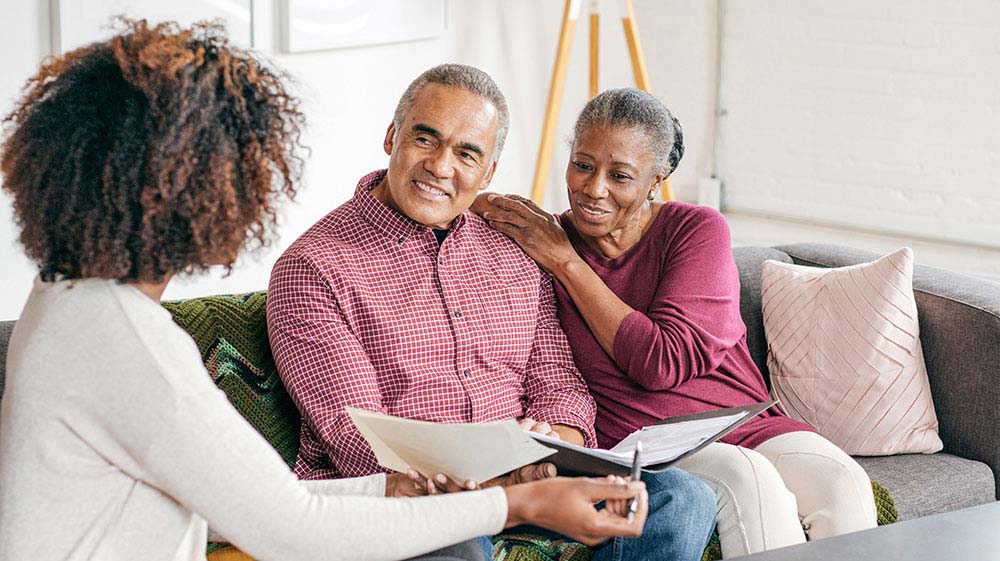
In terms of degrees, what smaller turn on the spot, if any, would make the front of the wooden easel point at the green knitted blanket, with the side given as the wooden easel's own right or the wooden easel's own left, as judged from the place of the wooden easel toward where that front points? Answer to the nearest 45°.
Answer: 0° — it already faces it

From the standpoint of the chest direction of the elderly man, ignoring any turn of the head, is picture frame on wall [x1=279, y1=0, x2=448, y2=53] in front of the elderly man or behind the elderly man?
behind

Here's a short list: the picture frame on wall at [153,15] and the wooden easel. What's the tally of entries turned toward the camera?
2

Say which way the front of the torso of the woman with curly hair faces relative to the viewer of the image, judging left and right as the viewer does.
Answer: facing away from the viewer and to the right of the viewer

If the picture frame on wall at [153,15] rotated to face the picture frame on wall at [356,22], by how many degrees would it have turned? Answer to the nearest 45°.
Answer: approximately 135° to its left

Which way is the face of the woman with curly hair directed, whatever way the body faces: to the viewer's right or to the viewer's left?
to the viewer's right

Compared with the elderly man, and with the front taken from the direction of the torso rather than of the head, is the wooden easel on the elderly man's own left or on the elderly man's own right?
on the elderly man's own left

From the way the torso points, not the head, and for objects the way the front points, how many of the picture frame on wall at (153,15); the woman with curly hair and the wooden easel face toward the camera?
2

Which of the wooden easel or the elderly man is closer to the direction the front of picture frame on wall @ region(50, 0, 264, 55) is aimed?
the elderly man

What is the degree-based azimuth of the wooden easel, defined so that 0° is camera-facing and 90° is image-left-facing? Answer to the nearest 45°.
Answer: approximately 0°
